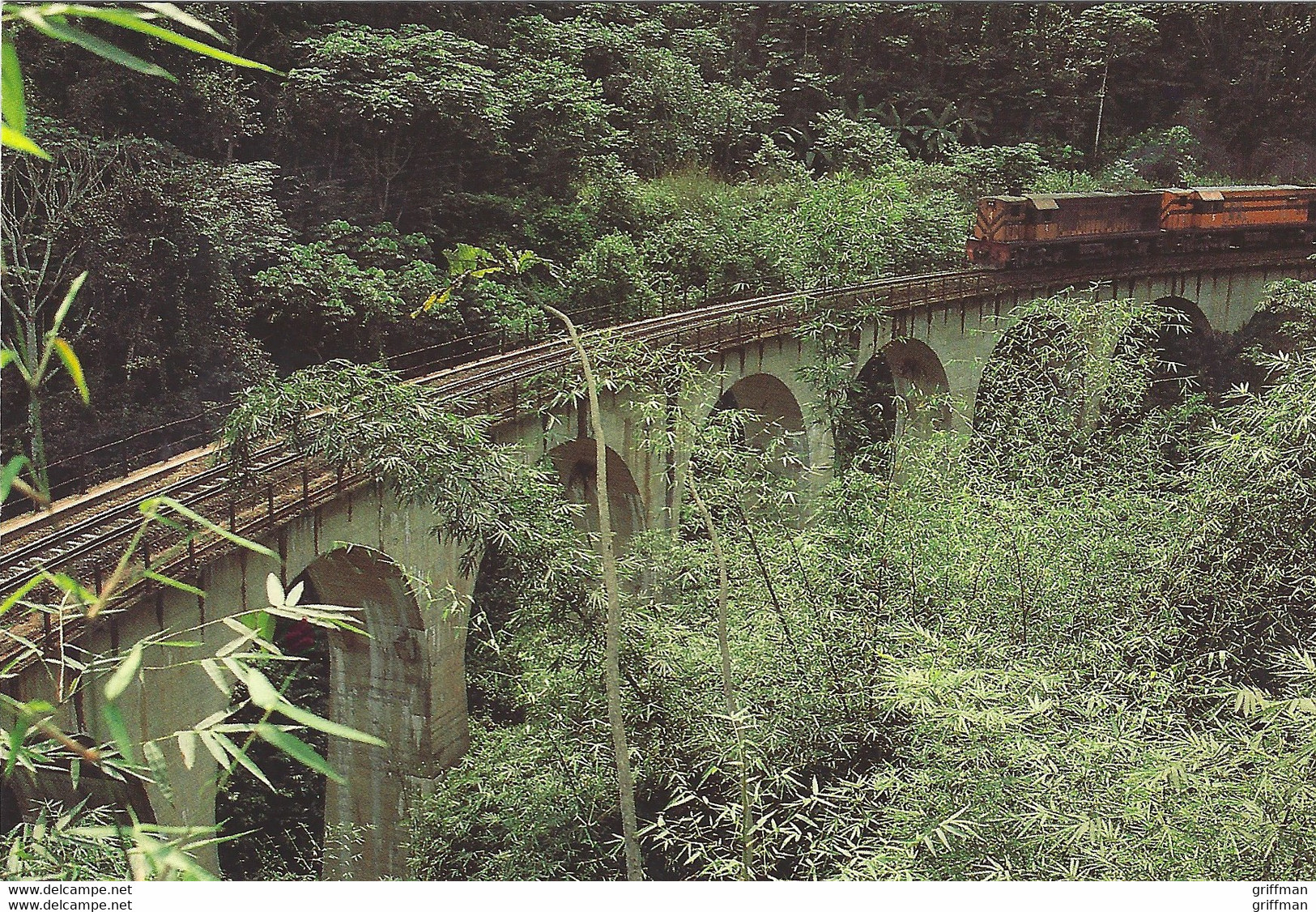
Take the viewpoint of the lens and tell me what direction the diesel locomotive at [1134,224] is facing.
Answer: facing the viewer and to the left of the viewer
